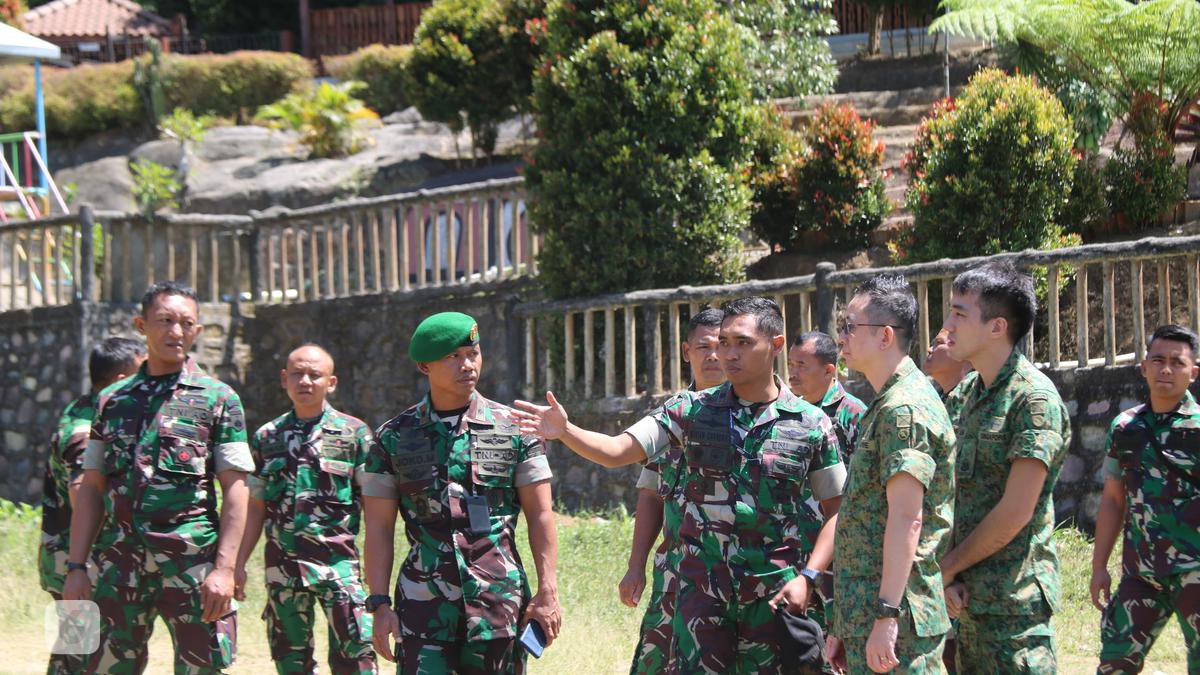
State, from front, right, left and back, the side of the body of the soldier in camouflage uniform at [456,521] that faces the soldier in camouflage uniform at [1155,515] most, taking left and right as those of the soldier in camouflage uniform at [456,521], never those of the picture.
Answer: left

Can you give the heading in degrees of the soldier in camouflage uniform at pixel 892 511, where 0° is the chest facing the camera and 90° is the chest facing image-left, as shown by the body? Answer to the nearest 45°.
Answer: approximately 90°

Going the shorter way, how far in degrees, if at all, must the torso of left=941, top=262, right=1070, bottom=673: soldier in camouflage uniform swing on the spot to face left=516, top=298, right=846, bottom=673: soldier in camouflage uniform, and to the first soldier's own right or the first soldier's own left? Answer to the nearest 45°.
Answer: approximately 45° to the first soldier's own right

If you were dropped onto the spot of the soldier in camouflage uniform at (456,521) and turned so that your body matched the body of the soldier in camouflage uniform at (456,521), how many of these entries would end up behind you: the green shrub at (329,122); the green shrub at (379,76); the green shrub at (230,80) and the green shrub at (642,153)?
4

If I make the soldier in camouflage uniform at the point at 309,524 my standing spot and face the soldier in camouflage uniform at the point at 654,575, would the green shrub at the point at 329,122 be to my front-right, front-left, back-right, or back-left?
back-left

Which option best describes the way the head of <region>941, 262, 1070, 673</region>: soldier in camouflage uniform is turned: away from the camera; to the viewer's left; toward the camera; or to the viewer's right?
to the viewer's left
